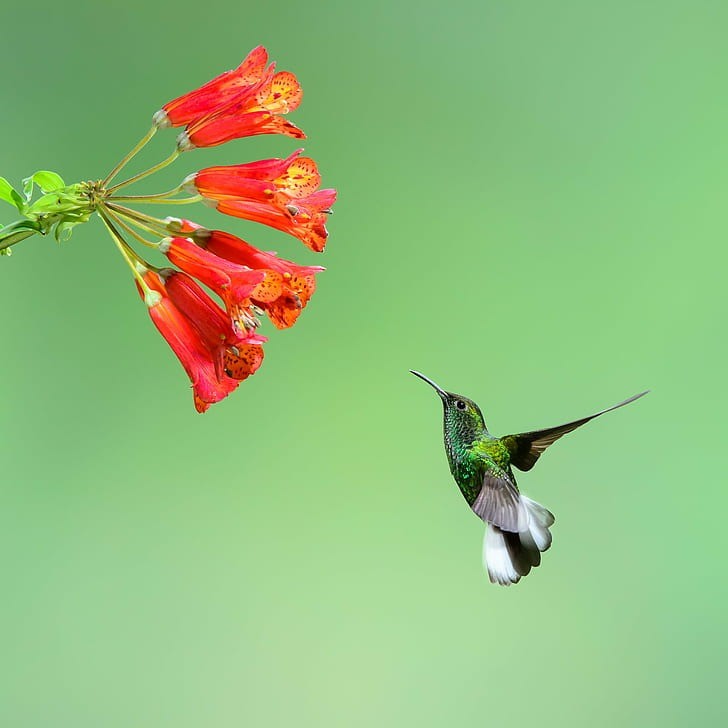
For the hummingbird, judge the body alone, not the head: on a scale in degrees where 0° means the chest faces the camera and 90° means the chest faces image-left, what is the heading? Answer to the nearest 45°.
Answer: approximately 90°
